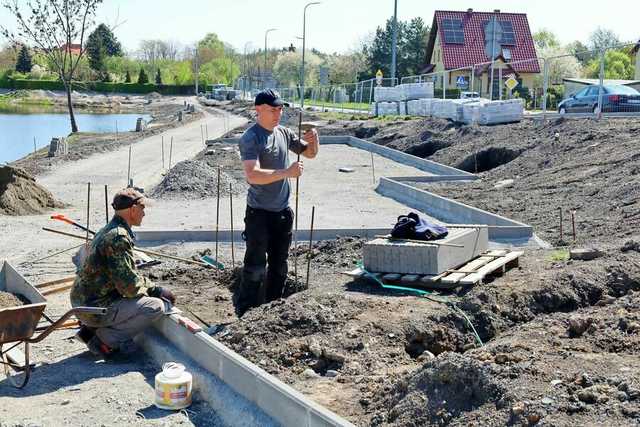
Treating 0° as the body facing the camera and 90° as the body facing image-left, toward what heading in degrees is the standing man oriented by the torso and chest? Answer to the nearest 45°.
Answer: approximately 315°

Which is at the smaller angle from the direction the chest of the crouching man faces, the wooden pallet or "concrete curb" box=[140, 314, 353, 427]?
the wooden pallet

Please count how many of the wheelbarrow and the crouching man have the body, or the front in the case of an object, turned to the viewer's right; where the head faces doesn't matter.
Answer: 1

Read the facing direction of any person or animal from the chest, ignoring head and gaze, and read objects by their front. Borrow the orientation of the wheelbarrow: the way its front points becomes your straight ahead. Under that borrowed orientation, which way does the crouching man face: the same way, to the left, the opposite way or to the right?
the opposite way

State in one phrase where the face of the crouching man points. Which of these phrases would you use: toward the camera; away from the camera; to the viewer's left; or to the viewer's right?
to the viewer's right

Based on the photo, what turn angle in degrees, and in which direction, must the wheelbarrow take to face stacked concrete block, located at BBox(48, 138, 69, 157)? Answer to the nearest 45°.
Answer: approximately 90° to its right

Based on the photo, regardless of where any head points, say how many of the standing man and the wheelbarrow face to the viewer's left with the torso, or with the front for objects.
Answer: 1

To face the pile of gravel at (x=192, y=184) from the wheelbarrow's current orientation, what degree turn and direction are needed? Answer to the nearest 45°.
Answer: approximately 90° to its right

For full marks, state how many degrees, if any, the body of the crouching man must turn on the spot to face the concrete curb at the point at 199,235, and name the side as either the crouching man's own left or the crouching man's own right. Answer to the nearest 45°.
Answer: approximately 90° to the crouching man's own left

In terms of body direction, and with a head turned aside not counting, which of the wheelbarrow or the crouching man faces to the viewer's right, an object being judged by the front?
the crouching man

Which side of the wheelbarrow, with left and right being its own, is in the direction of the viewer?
left

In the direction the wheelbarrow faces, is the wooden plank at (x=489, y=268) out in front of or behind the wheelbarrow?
behind

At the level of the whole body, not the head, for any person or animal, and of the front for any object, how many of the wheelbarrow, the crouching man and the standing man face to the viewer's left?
1

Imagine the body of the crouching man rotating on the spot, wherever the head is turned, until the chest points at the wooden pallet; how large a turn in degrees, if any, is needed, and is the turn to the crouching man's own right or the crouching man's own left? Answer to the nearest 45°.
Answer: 0° — they already face it

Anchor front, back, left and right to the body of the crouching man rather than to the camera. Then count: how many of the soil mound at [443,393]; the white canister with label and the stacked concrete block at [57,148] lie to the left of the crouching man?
1

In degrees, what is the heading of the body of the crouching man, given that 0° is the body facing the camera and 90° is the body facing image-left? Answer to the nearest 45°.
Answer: approximately 270°

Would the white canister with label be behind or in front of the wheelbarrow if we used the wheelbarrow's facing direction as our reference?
behind
